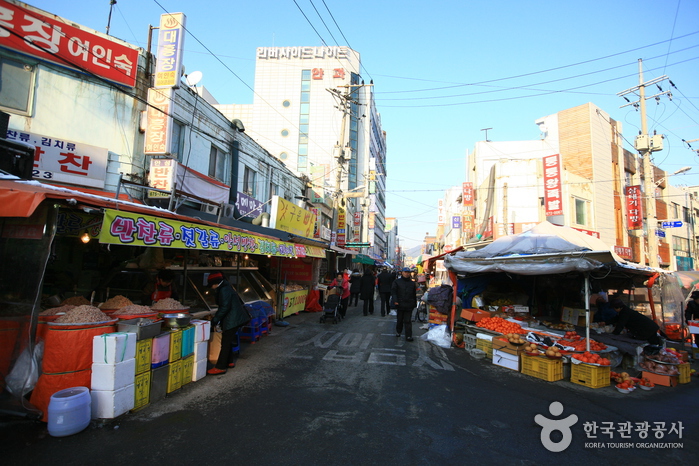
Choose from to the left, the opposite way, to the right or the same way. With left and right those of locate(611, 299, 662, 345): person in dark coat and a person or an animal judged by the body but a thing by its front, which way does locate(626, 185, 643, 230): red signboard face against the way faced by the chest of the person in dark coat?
to the left

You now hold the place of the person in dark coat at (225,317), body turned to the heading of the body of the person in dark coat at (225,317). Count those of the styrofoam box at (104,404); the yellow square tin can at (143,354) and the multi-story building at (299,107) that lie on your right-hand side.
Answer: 1

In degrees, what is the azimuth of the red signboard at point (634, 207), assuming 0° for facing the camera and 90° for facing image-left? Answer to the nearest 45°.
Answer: approximately 0°

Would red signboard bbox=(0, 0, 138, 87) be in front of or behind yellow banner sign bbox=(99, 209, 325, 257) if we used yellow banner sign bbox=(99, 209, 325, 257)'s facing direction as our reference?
behind

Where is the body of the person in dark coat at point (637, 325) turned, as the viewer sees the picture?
to the viewer's left

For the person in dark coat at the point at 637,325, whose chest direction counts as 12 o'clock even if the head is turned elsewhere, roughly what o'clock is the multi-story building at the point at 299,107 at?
The multi-story building is roughly at 1 o'clock from the person in dark coat.

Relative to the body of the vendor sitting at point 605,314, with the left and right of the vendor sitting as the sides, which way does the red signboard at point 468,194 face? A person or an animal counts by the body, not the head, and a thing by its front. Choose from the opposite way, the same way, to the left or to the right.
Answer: to the left

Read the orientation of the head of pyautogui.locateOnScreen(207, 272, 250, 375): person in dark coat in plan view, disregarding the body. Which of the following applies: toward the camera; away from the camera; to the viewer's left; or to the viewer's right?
to the viewer's left

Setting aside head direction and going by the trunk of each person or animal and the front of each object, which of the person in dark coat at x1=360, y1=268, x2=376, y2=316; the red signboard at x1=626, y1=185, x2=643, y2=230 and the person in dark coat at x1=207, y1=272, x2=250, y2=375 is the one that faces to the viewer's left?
the person in dark coat at x1=207, y1=272, x2=250, y2=375

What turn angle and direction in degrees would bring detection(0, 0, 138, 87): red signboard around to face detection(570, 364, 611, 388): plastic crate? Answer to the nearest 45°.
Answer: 0° — it already faces it

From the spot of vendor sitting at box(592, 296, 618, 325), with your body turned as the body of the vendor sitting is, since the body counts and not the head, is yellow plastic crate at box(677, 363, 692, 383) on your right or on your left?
on your left
